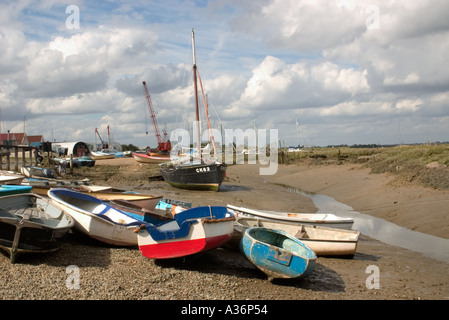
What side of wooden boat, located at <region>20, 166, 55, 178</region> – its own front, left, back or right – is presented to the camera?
left

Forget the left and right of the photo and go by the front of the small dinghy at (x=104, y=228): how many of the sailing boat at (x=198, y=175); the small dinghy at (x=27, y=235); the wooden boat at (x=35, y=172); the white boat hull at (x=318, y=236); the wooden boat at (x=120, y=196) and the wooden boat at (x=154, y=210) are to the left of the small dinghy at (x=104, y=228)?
1

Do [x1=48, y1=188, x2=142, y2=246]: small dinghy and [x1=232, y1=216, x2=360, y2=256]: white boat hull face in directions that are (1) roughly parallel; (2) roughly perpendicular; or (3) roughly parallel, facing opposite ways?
roughly parallel

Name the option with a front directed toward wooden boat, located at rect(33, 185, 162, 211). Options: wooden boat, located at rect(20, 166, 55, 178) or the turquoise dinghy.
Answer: the turquoise dinghy

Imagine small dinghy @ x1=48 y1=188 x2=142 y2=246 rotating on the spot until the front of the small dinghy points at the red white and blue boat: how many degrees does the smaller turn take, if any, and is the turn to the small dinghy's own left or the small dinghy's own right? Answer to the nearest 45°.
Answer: approximately 180°

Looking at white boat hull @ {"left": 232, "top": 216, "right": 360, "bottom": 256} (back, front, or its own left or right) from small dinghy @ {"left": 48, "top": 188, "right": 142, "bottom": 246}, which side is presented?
front

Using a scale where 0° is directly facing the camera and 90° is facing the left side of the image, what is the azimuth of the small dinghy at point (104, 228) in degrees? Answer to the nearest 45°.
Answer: approximately 135°
